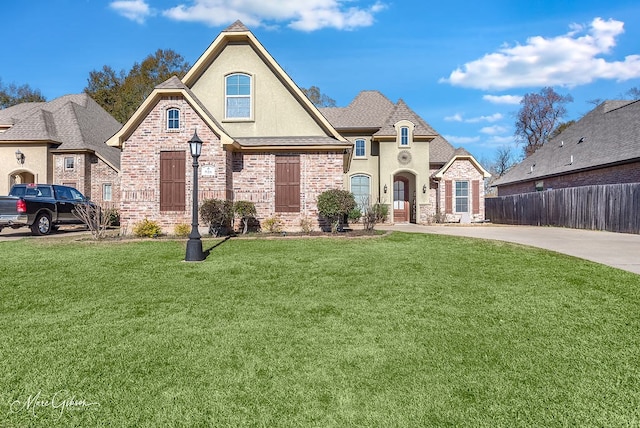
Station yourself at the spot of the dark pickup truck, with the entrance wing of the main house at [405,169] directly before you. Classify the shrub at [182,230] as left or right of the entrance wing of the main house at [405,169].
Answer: right

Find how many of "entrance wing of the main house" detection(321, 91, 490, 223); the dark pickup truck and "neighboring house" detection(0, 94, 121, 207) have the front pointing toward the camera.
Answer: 2

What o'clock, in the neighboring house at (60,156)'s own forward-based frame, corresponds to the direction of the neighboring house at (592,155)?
the neighboring house at (592,155) is roughly at 10 o'clock from the neighboring house at (60,156).

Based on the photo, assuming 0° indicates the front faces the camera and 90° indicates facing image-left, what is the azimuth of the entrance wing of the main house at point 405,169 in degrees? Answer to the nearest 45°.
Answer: approximately 0°

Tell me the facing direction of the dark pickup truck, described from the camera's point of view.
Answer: facing away from the viewer and to the right of the viewer

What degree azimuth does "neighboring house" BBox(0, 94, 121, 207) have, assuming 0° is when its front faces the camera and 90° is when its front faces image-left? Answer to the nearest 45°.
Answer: approximately 0°

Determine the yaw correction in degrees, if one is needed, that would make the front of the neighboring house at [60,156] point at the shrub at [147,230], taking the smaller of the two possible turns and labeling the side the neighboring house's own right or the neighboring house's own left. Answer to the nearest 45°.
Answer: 0° — it already faces it

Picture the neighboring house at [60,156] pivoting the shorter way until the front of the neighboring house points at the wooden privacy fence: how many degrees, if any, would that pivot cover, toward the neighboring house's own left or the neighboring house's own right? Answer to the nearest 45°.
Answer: approximately 45° to the neighboring house's own left

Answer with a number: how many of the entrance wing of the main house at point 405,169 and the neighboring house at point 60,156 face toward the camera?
2
